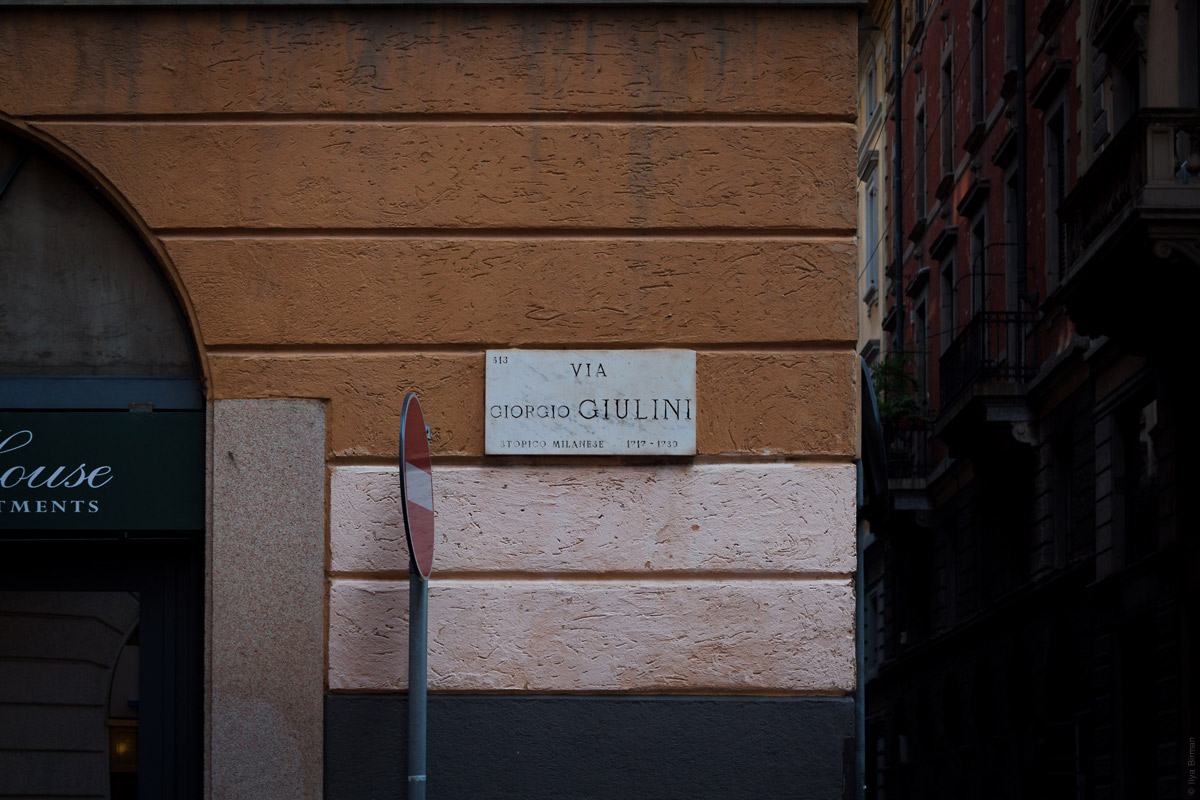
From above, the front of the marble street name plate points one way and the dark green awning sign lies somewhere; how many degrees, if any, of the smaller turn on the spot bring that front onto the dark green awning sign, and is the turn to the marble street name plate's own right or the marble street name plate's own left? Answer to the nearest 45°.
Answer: approximately 90° to the marble street name plate's own right

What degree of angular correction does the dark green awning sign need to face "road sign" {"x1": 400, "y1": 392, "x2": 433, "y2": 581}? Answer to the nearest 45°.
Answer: approximately 45° to its left

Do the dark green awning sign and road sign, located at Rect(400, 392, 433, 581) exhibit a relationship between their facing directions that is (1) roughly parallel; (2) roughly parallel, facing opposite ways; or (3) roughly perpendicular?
roughly perpendicular

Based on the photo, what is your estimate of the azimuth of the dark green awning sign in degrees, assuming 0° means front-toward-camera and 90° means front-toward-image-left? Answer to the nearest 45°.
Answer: approximately 0°

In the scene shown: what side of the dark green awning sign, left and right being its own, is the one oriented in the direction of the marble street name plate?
left

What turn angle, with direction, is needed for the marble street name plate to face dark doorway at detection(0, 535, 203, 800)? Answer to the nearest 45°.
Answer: approximately 90° to its right
